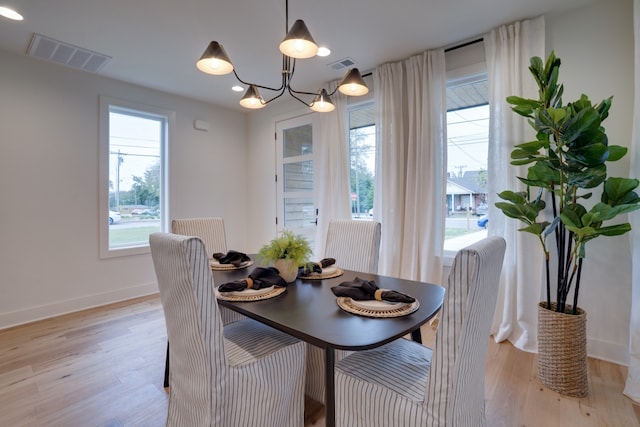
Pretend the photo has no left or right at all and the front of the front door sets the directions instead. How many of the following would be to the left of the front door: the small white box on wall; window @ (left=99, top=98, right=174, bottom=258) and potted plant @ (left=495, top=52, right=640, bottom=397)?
1

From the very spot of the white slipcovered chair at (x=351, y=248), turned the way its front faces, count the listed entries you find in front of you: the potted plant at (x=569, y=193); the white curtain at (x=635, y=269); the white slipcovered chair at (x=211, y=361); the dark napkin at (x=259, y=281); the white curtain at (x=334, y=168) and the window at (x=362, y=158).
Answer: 2

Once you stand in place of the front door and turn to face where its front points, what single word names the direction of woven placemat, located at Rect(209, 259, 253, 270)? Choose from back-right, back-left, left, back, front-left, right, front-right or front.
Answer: front-left

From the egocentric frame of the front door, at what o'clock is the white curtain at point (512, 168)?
The white curtain is roughly at 9 o'clock from the front door.

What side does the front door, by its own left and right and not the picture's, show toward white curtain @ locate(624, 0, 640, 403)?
left

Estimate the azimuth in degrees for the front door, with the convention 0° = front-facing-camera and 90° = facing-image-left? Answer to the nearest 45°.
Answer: approximately 45°

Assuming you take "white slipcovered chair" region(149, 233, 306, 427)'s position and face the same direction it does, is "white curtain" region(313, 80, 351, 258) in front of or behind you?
in front

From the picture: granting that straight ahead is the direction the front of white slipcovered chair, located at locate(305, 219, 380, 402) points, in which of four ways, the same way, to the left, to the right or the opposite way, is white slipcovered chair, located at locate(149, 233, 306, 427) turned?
the opposite way

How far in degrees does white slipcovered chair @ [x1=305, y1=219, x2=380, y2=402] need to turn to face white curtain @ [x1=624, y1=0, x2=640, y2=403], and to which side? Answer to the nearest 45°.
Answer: approximately 135° to its left

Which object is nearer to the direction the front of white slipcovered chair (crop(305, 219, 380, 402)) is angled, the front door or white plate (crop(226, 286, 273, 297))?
the white plate

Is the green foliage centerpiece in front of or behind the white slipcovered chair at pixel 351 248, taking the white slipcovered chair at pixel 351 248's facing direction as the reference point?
in front

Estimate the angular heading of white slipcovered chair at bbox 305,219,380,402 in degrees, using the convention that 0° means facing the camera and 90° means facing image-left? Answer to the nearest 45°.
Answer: approximately 45°

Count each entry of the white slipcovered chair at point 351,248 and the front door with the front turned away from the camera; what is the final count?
0

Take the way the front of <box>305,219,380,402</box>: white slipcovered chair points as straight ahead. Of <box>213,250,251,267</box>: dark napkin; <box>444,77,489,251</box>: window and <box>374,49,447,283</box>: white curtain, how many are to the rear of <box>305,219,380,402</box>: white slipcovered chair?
2

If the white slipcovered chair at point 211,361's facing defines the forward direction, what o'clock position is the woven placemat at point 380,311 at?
The woven placemat is roughly at 2 o'clock from the white slipcovered chair.

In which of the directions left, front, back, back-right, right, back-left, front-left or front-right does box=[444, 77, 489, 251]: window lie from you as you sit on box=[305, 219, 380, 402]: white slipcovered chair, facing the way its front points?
back
